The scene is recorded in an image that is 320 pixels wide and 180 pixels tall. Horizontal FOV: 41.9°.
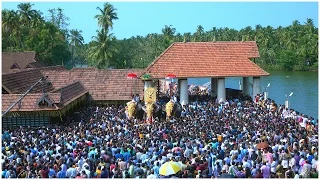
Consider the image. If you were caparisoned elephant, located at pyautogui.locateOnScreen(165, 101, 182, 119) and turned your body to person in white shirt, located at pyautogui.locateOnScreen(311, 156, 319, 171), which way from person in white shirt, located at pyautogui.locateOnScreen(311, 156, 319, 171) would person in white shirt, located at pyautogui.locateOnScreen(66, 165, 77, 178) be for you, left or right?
right

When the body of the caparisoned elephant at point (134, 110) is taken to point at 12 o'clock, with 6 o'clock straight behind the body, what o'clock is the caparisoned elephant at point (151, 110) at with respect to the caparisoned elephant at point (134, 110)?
the caparisoned elephant at point (151, 110) is roughly at 8 o'clock from the caparisoned elephant at point (134, 110).

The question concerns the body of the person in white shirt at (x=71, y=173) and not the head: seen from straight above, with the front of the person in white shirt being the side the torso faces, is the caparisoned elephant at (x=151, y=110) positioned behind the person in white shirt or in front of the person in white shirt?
in front

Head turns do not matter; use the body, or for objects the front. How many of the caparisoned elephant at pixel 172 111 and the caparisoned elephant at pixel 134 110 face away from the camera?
0

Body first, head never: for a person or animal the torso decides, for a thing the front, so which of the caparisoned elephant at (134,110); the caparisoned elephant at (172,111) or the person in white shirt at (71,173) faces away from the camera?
the person in white shirt

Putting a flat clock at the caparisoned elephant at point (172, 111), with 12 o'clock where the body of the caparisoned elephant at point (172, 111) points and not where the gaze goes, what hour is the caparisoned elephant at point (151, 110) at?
the caparisoned elephant at point (151, 110) is roughly at 2 o'clock from the caparisoned elephant at point (172, 111).

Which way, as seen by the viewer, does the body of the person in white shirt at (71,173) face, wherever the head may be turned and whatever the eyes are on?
away from the camera

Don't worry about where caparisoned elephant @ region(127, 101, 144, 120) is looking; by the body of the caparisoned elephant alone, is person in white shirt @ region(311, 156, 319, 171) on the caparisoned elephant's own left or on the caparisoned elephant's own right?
on the caparisoned elephant's own left

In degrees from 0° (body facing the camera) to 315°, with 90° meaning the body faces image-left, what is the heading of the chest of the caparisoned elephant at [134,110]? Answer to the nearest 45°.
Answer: approximately 45°

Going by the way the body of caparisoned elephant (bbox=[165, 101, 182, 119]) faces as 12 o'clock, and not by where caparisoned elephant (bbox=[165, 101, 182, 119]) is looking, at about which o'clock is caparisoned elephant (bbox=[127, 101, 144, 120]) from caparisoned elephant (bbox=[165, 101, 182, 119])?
caparisoned elephant (bbox=[127, 101, 144, 120]) is roughly at 2 o'clock from caparisoned elephant (bbox=[165, 101, 182, 119]).

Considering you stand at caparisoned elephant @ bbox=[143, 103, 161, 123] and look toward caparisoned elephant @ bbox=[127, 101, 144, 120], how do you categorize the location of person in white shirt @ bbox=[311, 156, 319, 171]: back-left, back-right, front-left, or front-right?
back-left

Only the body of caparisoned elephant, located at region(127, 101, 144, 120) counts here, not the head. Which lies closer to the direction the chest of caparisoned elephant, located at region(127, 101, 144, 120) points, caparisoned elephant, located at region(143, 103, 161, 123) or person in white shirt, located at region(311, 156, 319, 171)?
the person in white shirt

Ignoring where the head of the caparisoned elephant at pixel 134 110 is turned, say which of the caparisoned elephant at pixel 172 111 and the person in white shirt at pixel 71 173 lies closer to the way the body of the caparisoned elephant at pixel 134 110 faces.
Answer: the person in white shirt

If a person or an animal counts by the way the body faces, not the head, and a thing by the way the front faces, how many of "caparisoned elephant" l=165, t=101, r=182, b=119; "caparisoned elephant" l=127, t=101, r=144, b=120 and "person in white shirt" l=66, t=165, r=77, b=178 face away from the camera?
1

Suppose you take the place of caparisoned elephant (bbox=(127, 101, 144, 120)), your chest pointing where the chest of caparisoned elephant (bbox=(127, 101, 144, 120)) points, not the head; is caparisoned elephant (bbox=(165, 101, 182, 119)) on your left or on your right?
on your left
